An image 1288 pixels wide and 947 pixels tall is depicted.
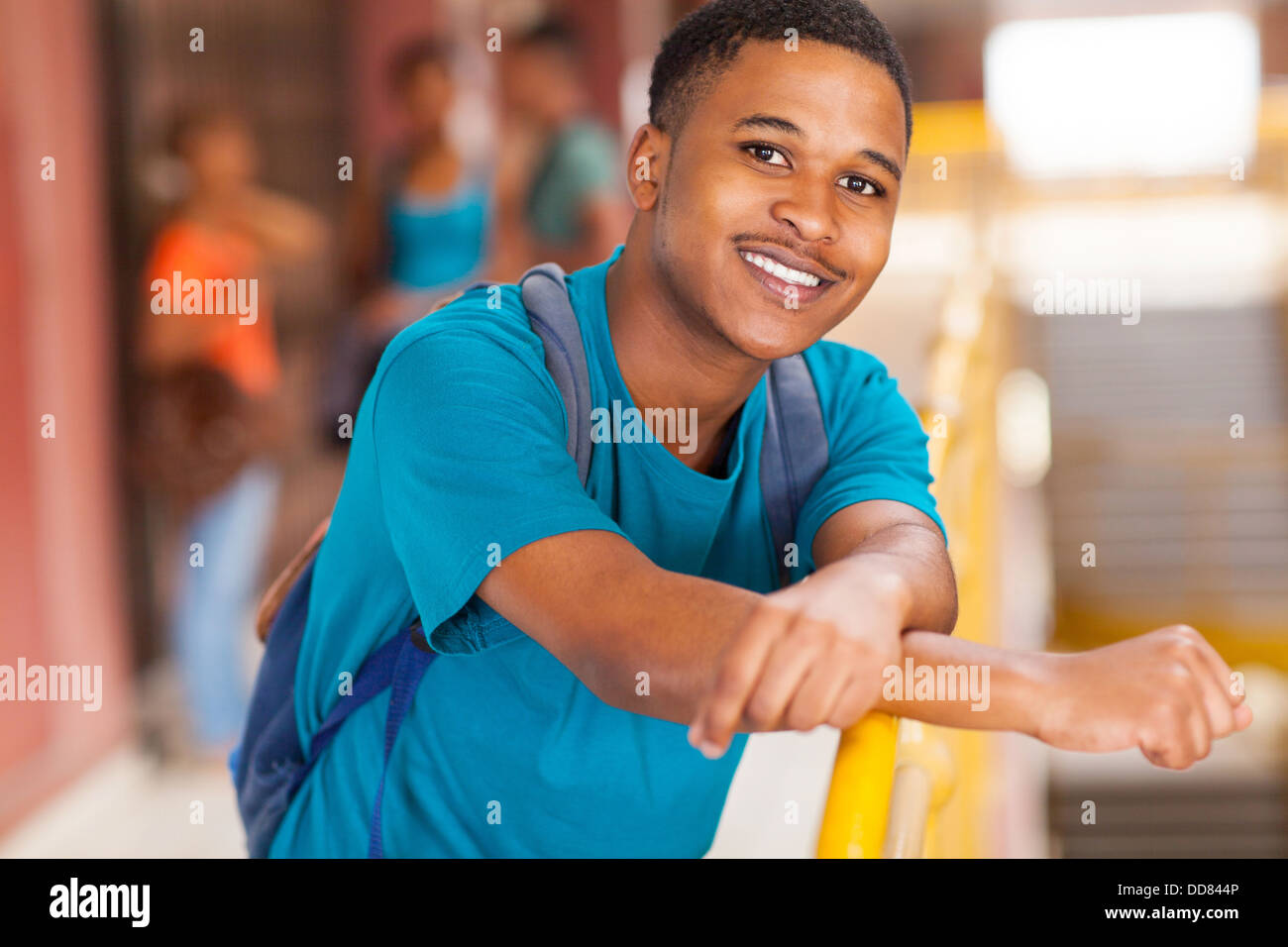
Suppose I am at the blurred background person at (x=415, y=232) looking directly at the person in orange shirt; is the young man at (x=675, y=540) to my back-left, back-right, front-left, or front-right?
back-left

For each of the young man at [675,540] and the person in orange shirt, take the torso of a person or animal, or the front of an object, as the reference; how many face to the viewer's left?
0

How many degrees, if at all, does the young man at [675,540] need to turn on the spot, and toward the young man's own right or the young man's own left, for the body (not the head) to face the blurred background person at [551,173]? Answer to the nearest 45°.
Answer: approximately 135° to the young man's own left

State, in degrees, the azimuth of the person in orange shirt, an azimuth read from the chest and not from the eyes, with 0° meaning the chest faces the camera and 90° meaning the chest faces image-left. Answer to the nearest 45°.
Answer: approximately 315°

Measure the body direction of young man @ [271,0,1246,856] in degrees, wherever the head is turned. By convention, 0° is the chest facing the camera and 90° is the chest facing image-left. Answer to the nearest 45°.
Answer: approximately 315°
